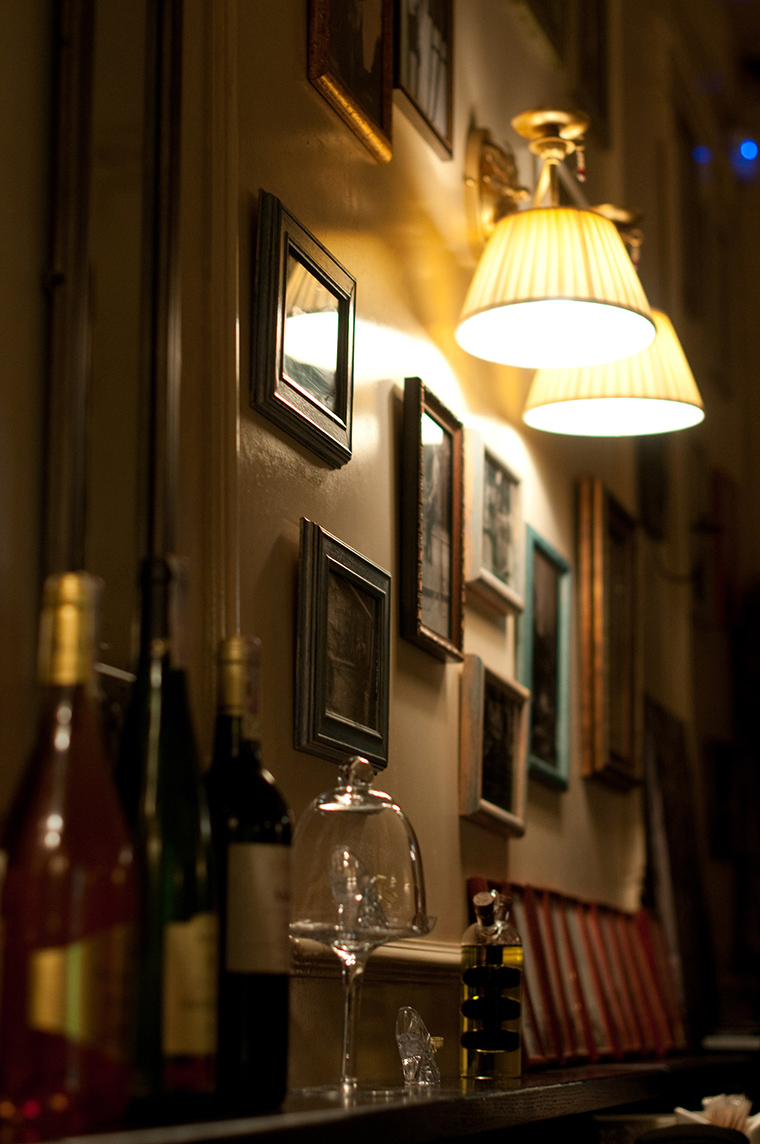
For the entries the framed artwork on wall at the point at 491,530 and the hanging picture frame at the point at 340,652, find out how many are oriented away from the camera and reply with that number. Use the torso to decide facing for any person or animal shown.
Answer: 0

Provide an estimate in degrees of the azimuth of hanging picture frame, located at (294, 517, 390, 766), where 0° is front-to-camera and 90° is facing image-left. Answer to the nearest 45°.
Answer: approximately 315°

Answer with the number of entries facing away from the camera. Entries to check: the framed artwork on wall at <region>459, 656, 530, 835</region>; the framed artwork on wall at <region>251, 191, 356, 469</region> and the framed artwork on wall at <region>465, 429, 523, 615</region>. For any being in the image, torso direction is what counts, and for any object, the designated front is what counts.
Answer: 0

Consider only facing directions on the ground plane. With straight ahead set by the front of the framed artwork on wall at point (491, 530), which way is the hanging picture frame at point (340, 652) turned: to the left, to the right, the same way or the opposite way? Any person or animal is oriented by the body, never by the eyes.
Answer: the same way

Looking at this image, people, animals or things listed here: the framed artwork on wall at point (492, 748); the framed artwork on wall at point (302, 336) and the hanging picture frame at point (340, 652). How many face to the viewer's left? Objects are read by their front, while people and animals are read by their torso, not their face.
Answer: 0

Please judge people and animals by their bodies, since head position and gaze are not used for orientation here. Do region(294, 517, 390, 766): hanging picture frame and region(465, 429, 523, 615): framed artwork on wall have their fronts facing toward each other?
no

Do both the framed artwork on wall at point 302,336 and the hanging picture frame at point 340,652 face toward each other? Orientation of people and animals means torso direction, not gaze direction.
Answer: no

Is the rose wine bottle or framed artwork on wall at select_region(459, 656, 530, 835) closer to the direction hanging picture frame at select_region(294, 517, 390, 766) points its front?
the rose wine bottle

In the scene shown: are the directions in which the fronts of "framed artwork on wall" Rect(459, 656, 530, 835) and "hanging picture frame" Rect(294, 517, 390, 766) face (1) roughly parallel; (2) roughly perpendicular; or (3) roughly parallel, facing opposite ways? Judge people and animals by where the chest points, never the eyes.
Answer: roughly parallel

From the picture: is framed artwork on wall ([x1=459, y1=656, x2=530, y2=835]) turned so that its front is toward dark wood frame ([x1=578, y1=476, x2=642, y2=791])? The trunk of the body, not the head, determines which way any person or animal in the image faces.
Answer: no

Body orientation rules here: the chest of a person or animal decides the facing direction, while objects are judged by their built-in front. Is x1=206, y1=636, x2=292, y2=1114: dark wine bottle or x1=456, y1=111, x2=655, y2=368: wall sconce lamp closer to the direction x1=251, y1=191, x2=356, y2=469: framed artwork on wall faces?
the dark wine bottle

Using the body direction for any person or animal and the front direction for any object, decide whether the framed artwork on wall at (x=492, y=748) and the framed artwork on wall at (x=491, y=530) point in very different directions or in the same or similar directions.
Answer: same or similar directions

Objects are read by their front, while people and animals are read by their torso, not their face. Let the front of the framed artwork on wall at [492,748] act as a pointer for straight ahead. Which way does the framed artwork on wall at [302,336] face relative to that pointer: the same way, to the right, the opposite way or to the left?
the same way

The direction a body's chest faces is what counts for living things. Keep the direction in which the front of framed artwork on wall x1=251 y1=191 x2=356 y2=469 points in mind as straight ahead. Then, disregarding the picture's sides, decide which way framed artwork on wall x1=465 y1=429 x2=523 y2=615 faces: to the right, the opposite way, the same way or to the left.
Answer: the same way

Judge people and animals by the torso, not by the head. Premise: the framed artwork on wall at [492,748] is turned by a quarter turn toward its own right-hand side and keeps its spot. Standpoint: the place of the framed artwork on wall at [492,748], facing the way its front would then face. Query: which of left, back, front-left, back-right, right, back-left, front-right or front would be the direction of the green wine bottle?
front-left

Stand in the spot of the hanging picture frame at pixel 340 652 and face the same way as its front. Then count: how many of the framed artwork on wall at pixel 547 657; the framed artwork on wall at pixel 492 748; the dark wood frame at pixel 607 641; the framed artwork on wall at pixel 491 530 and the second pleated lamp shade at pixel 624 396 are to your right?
0

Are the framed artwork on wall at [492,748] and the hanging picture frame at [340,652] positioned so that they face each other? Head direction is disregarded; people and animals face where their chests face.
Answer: no

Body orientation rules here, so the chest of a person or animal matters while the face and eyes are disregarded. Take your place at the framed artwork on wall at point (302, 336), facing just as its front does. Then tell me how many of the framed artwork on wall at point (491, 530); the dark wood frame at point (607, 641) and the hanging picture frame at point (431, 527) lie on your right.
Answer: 0

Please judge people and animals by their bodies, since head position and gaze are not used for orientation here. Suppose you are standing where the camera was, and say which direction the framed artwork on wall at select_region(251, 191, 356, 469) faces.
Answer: facing the viewer and to the right of the viewer
